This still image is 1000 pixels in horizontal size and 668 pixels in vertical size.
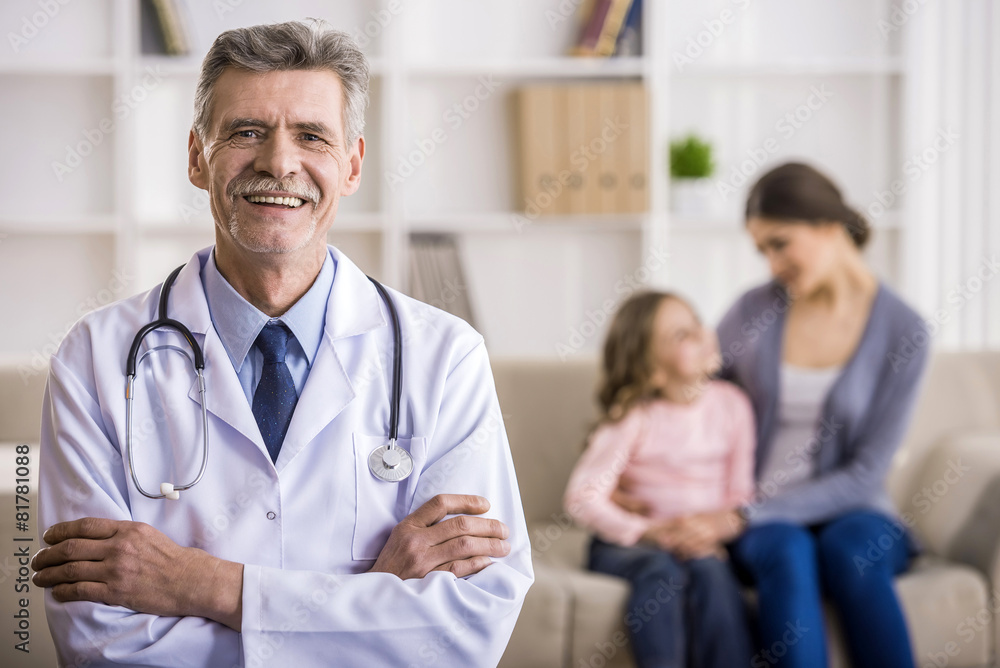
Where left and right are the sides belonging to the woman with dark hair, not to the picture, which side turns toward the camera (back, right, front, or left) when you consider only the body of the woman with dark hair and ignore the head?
front

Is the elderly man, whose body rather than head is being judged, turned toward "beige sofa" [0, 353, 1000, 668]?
no

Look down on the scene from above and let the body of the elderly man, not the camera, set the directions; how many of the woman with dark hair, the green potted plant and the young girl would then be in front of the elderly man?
0

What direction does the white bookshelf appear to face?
toward the camera

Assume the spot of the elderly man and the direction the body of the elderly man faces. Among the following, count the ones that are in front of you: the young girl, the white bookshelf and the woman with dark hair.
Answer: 0

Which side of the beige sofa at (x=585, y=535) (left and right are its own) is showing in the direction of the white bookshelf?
back

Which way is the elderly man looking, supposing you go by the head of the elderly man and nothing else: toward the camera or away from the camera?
toward the camera

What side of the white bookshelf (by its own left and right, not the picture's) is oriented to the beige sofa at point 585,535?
front

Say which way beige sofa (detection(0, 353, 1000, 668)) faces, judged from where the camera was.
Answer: facing the viewer

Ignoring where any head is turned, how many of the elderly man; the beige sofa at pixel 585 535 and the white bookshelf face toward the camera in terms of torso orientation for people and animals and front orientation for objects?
3

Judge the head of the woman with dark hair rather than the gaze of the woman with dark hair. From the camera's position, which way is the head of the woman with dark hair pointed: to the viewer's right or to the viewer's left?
to the viewer's left
